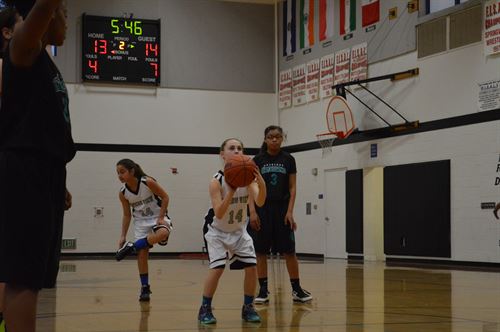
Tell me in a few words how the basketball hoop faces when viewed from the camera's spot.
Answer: facing the viewer and to the left of the viewer

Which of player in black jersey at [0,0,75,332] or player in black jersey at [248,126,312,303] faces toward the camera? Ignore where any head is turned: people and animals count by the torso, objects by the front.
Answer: player in black jersey at [248,126,312,303]

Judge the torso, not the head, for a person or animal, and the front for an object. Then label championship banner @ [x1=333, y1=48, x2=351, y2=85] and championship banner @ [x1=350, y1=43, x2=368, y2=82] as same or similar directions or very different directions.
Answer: same or similar directions

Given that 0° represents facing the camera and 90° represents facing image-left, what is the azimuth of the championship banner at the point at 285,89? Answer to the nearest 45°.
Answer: approximately 45°

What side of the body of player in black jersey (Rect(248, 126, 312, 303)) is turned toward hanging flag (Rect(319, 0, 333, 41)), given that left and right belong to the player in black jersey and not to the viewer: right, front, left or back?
back

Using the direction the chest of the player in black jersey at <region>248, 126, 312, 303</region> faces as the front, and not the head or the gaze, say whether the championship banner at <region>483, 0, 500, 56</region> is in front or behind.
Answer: behind

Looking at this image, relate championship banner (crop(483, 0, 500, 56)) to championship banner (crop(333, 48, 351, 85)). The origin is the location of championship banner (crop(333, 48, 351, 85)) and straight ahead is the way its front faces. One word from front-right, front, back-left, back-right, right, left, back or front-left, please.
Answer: left

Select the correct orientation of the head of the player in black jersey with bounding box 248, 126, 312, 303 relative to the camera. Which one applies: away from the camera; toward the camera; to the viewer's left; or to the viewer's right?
toward the camera

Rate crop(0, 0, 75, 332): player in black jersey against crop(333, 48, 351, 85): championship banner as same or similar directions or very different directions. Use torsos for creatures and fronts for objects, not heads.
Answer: very different directions

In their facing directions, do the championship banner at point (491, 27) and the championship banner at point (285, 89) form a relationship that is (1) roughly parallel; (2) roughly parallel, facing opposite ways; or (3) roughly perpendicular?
roughly parallel

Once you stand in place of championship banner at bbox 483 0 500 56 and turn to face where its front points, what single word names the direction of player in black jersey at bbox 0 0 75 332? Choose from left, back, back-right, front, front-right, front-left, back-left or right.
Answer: front-left

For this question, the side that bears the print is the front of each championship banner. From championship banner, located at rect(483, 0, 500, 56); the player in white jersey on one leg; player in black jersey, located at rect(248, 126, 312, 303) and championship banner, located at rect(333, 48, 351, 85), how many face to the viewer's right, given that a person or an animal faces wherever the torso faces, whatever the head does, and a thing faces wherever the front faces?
0

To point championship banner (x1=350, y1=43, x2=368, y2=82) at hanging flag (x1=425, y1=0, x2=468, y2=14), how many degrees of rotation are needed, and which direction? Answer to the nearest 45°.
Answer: approximately 90° to its left
